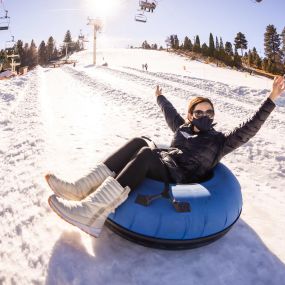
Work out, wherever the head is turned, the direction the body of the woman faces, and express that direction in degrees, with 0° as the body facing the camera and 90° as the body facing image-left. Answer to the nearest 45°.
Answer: approximately 45°

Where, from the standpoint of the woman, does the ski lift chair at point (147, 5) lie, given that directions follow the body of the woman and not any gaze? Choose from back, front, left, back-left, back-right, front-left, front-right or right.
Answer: back-right
